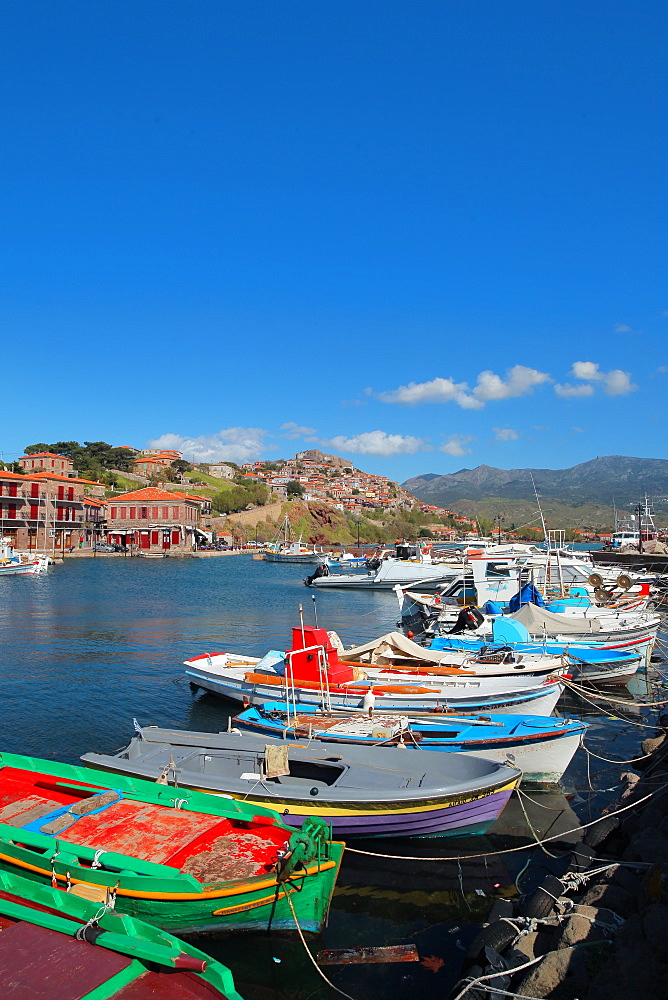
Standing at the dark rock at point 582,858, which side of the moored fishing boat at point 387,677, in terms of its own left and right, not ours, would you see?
right

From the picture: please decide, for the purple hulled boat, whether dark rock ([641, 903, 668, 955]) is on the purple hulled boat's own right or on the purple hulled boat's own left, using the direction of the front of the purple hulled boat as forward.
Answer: on the purple hulled boat's own right

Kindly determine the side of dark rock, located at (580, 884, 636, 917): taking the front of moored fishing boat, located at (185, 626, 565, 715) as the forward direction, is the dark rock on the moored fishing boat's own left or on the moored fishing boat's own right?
on the moored fishing boat's own right

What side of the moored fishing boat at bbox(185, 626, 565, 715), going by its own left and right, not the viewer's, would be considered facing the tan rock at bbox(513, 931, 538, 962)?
right

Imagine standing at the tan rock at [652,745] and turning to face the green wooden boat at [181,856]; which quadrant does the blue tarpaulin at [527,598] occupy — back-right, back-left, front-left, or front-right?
back-right
